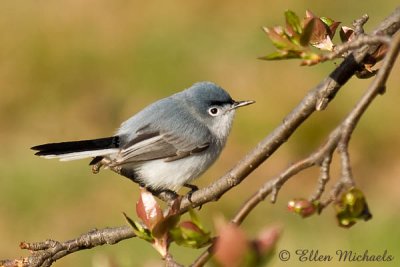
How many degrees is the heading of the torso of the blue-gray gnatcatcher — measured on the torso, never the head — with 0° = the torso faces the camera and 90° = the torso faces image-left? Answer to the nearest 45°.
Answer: approximately 270°
